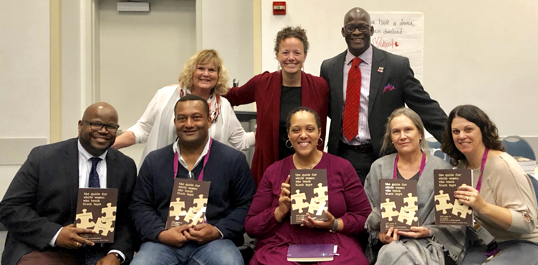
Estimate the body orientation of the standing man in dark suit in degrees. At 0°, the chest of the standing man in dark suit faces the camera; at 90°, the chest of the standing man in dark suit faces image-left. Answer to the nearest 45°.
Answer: approximately 0°

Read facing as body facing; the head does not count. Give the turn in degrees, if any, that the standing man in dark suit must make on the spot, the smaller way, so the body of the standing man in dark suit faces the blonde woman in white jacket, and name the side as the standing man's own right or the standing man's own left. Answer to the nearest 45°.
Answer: approximately 90° to the standing man's own right

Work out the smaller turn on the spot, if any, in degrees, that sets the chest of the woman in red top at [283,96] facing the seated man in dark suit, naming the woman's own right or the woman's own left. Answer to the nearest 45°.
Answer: approximately 45° to the woman's own right

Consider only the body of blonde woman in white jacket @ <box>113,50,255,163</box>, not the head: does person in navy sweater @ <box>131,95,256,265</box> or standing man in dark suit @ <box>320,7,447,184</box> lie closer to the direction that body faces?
the person in navy sweater

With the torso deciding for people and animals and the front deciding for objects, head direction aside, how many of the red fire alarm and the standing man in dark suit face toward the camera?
2

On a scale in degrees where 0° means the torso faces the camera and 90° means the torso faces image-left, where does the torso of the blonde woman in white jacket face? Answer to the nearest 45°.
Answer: approximately 0°
